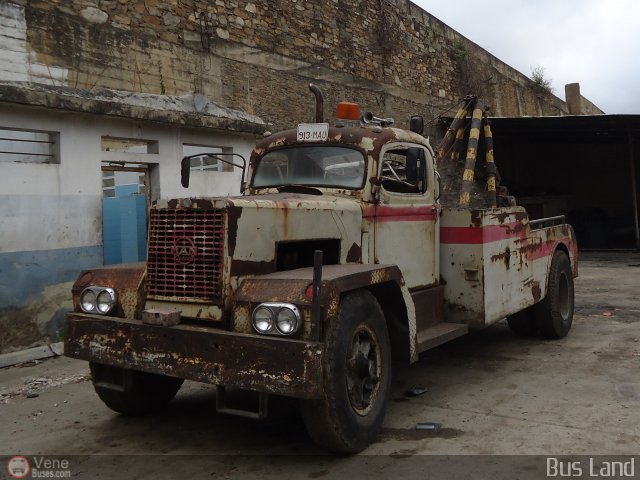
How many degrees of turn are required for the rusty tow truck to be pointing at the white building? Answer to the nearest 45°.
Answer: approximately 90° to its right

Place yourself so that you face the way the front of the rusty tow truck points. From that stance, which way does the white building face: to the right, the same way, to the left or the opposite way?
to the left

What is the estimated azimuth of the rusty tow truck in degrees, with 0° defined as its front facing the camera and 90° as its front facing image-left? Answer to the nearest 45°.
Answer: approximately 45°

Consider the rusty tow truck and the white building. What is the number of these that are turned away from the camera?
0

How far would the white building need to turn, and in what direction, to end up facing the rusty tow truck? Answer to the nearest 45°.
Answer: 0° — it already faces it

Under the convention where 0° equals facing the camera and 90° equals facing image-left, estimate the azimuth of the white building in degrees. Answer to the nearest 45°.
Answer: approximately 315°
